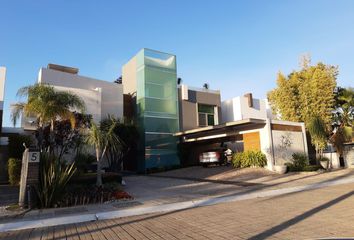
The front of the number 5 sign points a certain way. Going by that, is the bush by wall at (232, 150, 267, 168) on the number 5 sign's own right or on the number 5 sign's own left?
on the number 5 sign's own left

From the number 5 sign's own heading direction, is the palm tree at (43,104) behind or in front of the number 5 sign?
behind

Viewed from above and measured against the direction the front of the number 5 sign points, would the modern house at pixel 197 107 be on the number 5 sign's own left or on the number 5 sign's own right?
on the number 5 sign's own left

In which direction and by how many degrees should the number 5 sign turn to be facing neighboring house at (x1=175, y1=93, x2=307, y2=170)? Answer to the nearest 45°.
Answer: approximately 90° to its left

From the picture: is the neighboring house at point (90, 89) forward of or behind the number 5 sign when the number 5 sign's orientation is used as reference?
behind

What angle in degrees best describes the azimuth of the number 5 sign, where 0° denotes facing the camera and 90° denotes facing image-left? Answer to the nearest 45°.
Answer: approximately 0°

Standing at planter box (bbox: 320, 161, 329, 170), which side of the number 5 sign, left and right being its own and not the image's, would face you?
left

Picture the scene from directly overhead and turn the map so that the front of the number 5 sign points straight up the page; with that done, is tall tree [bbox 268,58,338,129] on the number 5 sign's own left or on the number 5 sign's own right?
on the number 5 sign's own left

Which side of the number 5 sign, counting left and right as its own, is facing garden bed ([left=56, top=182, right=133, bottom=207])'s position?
left

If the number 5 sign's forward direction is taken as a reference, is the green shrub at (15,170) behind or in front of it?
behind

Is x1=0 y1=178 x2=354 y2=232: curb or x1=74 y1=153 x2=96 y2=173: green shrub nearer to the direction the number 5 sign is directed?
the curb
